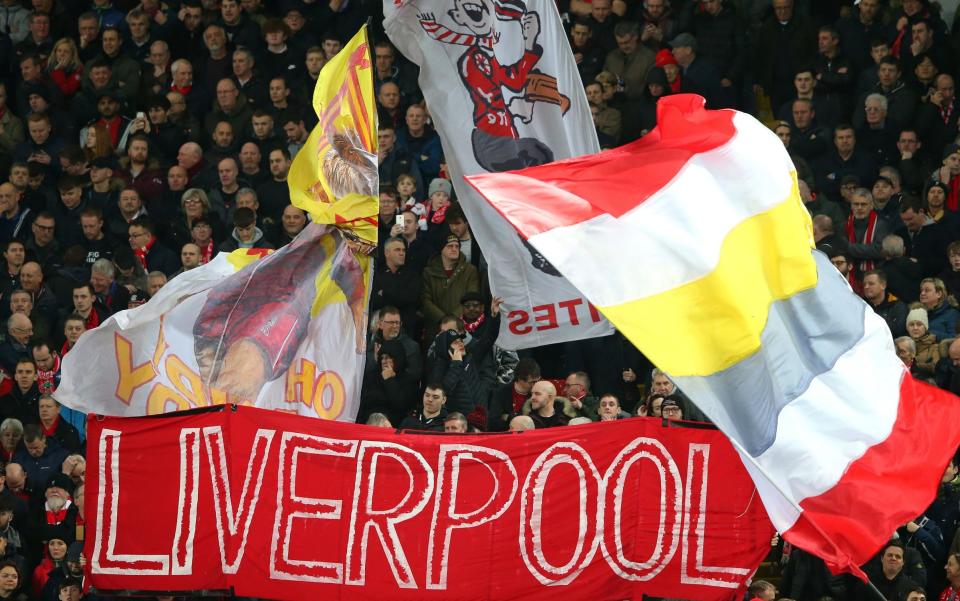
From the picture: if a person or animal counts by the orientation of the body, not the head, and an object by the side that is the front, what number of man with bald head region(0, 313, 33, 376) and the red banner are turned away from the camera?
0

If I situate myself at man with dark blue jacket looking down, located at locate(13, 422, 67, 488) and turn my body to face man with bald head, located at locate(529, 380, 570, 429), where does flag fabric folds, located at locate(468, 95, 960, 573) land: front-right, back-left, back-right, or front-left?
front-right

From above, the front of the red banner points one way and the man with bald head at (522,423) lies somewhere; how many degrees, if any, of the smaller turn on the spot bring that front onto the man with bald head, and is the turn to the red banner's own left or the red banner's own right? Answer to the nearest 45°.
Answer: approximately 135° to the red banner's own left

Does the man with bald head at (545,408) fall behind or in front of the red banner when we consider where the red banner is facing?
behind

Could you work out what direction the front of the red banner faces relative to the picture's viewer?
facing the viewer

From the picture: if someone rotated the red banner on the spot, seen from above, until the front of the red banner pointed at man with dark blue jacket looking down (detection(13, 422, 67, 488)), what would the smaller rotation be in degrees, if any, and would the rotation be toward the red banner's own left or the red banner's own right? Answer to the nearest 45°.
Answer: approximately 135° to the red banner's own right
